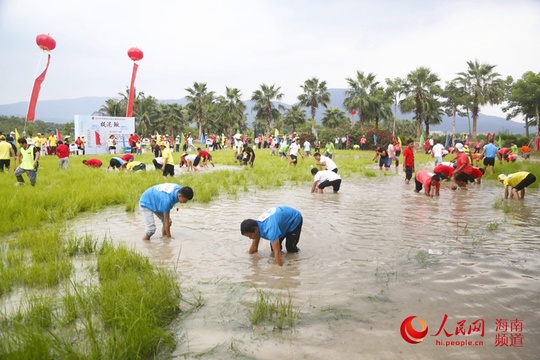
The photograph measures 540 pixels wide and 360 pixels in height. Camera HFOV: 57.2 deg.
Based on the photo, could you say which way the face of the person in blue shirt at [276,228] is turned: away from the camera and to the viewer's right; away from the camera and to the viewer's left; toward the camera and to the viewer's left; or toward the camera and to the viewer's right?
toward the camera and to the viewer's left

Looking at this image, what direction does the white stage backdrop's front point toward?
toward the camera

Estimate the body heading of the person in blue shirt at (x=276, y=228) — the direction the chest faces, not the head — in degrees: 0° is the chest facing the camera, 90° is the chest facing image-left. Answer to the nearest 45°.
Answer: approximately 45°

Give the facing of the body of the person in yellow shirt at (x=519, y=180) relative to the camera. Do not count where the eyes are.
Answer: to the viewer's left

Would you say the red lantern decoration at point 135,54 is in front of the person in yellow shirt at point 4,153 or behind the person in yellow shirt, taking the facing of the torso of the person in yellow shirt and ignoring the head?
in front

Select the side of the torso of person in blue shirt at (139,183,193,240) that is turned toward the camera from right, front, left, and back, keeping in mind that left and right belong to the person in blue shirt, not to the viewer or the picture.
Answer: right

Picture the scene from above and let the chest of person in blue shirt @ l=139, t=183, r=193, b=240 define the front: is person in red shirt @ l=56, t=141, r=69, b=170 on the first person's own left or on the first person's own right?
on the first person's own left

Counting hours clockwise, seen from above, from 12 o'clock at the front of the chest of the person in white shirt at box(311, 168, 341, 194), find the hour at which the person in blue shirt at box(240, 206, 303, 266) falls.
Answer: The person in blue shirt is roughly at 9 o'clock from the person in white shirt.
